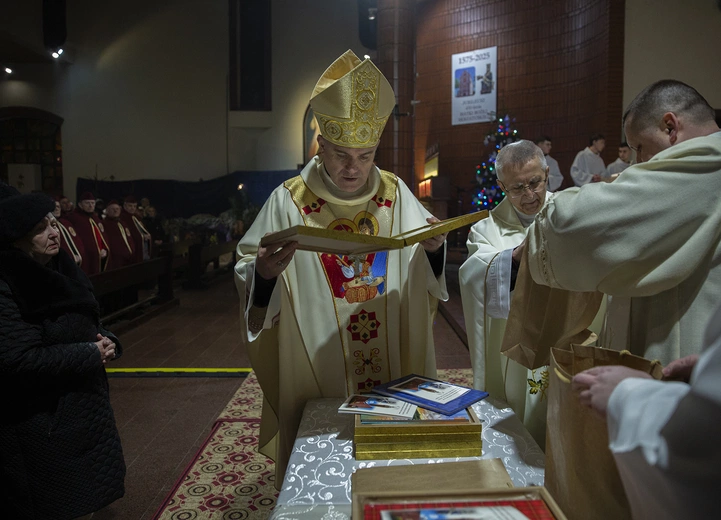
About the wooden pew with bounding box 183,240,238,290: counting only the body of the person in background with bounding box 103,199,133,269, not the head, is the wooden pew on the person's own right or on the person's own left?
on the person's own left

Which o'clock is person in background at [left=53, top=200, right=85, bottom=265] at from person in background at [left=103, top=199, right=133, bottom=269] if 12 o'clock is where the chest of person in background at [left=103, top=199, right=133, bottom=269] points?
person in background at [left=53, top=200, right=85, bottom=265] is roughly at 2 o'clock from person in background at [left=103, top=199, right=133, bottom=269].

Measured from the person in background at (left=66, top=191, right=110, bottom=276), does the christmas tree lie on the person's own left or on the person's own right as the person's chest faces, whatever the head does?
on the person's own left

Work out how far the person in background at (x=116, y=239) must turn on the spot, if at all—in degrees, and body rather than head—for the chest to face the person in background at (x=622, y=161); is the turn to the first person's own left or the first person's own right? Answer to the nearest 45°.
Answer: approximately 45° to the first person's own left
